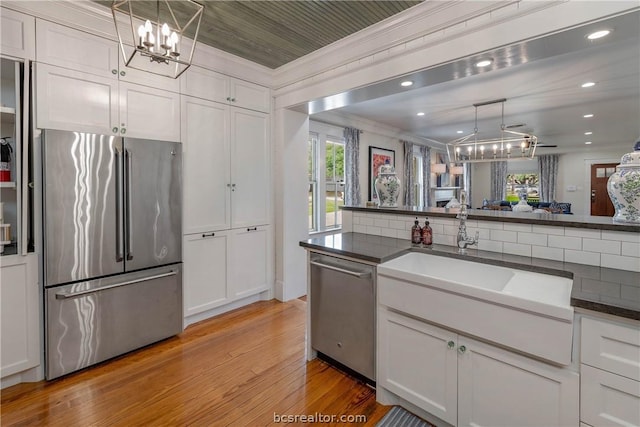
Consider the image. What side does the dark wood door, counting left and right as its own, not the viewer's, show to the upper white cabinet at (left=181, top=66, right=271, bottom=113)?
front

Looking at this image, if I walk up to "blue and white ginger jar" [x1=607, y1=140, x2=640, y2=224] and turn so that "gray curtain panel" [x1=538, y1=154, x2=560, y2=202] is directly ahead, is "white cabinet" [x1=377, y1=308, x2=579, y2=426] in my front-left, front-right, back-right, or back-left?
back-left

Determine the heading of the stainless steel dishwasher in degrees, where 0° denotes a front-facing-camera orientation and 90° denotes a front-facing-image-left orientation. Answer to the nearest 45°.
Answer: approximately 45°

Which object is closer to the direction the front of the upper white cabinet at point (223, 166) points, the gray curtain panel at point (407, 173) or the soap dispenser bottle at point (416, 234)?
the soap dispenser bottle

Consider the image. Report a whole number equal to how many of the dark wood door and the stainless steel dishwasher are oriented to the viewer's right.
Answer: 0

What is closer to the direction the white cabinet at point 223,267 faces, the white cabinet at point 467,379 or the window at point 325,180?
the white cabinet

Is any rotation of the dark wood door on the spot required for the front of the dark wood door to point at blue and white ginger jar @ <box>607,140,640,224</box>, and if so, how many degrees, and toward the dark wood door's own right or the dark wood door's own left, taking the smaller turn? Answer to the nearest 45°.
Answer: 0° — it already faces it

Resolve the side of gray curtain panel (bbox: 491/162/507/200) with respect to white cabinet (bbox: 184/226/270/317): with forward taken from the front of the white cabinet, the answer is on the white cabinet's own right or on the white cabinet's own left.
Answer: on the white cabinet's own left

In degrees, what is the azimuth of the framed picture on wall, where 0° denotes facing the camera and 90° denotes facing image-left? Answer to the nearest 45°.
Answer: approximately 315°

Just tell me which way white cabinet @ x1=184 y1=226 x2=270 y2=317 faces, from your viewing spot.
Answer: facing the viewer and to the right of the viewer

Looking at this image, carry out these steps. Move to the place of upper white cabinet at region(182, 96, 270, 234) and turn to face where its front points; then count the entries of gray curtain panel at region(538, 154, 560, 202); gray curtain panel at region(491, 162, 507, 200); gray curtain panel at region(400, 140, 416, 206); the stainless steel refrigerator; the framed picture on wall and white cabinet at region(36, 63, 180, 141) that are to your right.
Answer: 2

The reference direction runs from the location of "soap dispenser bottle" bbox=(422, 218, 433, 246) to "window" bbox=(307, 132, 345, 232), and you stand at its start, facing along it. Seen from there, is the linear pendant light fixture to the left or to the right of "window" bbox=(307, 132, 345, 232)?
right

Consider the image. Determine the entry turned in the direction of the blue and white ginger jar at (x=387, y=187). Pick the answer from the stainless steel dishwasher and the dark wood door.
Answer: the dark wood door

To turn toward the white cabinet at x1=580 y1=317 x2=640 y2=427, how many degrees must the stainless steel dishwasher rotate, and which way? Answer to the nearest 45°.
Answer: approximately 90° to its left
